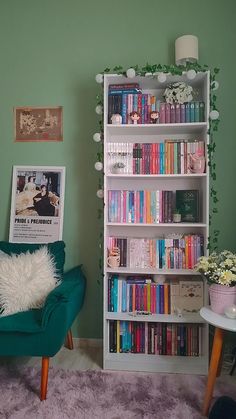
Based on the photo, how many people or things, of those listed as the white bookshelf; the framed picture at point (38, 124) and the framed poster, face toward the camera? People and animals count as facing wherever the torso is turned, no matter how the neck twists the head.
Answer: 3

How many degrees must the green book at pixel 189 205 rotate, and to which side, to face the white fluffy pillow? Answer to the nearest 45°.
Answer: approximately 90° to its right

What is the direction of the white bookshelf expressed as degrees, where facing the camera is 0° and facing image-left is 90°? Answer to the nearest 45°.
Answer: approximately 0°

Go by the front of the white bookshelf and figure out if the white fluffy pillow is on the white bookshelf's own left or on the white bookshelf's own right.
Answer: on the white bookshelf's own right

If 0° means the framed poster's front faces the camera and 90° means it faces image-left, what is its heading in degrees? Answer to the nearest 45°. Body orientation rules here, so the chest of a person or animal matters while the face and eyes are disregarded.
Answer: approximately 0°
